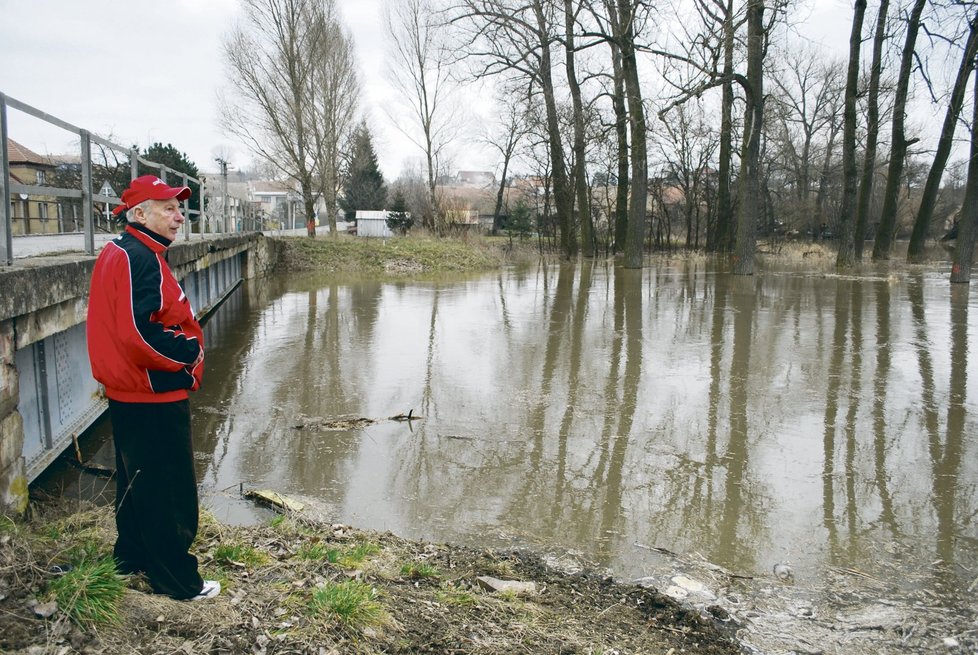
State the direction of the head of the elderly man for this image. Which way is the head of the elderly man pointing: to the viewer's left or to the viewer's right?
to the viewer's right

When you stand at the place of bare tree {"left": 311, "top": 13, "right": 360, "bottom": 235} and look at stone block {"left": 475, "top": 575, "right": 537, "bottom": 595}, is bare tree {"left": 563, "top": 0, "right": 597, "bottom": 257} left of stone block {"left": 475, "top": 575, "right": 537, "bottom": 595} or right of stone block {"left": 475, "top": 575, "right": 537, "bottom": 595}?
left

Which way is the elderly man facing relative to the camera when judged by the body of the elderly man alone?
to the viewer's right

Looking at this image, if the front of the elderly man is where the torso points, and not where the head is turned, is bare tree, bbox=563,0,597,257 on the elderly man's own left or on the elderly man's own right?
on the elderly man's own left
